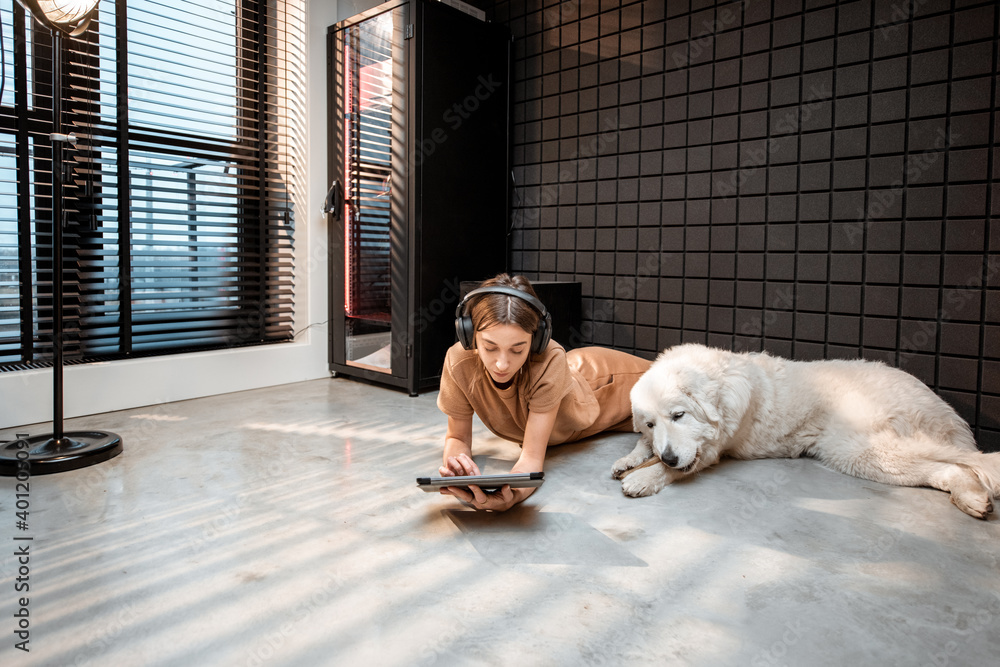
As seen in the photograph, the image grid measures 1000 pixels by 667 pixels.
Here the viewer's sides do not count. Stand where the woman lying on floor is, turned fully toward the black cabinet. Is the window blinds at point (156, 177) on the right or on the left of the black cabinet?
left

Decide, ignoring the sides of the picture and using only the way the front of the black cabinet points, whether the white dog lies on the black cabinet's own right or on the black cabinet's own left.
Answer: on the black cabinet's own left

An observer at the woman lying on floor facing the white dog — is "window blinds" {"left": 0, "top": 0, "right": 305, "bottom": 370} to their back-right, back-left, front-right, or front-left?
back-left

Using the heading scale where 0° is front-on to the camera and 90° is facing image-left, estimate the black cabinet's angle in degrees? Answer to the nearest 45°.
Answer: approximately 45°

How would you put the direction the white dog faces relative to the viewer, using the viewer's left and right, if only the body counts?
facing to the left of the viewer

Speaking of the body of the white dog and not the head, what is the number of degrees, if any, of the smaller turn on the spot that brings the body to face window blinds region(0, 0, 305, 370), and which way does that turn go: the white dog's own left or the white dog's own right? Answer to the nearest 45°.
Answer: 0° — it already faces it

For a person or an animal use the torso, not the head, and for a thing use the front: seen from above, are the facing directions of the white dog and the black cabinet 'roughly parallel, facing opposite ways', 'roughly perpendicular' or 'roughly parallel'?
roughly perpendicular
